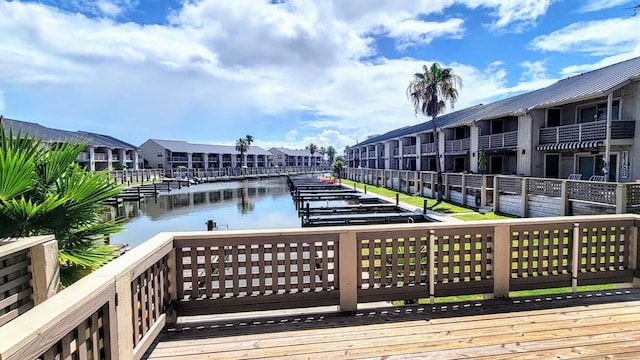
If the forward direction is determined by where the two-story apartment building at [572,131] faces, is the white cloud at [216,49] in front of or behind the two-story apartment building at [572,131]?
in front

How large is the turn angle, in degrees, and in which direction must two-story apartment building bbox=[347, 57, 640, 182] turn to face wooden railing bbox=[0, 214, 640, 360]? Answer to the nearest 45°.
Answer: approximately 45° to its left

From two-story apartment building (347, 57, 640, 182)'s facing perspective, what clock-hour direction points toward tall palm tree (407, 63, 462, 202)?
The tall palm tree is roughly at 2 o'clock from the two-story apartment building.

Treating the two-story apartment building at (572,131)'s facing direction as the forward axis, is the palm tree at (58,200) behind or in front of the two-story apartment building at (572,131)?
in front

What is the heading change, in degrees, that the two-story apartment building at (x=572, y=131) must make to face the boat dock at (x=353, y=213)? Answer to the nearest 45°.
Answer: approximately 45° to its right

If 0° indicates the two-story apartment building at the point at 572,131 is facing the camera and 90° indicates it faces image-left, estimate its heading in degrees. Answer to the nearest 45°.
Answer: approximately 45°
